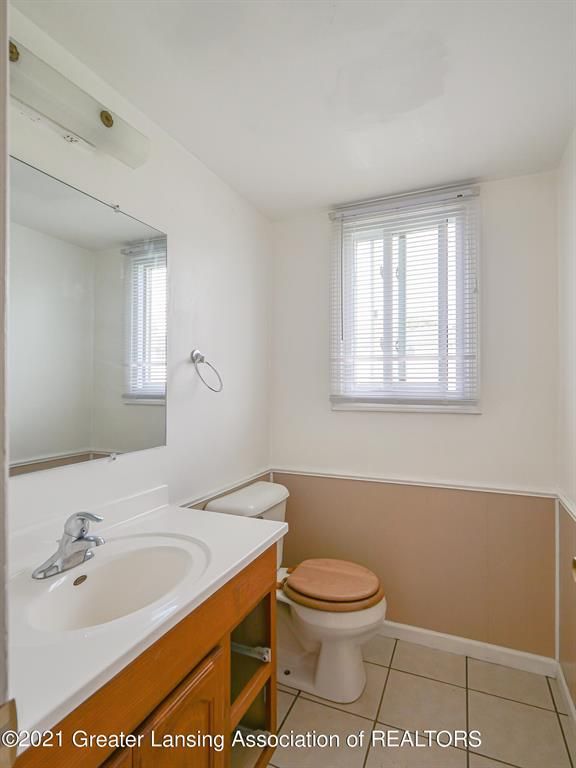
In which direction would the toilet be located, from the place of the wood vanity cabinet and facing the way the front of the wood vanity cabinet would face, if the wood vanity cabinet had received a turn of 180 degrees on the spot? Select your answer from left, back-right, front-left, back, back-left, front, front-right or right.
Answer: right

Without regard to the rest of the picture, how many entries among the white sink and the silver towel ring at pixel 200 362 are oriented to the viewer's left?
0

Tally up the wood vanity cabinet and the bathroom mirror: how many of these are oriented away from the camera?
0

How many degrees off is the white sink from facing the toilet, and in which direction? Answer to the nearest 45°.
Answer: approximately 45° to its left

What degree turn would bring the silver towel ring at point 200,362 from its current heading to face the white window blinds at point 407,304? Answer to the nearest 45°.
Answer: approximately 45° to its left

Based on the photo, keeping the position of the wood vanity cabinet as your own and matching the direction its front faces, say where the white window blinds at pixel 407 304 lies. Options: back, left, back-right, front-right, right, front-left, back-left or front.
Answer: left

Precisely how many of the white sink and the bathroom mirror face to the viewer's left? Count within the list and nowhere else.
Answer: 0

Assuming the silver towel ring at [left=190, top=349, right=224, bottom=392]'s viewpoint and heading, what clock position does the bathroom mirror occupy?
The bathroom mirror is roughly at 3 o'clock from the silver towel ring.

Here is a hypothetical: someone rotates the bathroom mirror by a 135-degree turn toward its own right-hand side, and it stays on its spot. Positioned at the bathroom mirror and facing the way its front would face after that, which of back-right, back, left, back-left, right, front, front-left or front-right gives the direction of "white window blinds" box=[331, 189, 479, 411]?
back

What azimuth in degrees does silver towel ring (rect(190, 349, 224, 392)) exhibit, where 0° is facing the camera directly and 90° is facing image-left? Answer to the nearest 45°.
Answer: approximately 315°

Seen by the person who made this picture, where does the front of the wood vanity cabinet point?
facing the viewer and to the right of the viewer

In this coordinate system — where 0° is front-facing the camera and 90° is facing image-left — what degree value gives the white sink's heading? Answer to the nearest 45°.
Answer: approximately 315°
